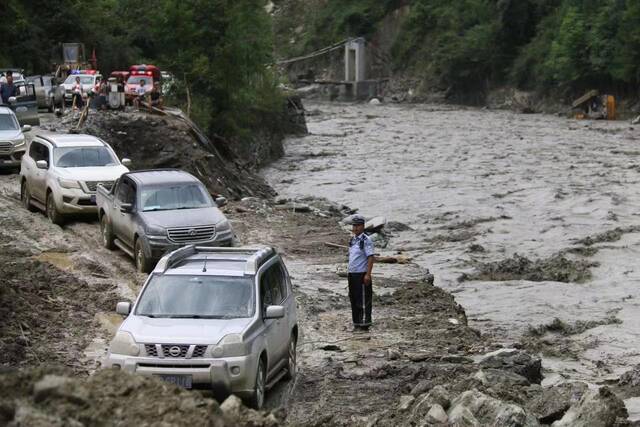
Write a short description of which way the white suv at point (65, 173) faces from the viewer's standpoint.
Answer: facing the viewer and to the right of the viewer

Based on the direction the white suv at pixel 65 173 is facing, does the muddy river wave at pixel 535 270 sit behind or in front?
in front

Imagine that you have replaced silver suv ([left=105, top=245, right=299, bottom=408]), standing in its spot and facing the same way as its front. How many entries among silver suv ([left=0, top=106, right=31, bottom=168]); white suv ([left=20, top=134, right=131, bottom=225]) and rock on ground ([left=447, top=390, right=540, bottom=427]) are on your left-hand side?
1

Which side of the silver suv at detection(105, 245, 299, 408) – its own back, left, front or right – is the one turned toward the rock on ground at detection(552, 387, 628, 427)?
left

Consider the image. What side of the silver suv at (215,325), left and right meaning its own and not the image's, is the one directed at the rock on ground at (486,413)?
left

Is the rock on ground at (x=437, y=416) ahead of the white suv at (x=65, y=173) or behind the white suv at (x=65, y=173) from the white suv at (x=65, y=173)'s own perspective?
ahead

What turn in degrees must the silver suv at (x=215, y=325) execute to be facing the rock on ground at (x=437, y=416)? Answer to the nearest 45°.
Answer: approximately 90° to its left

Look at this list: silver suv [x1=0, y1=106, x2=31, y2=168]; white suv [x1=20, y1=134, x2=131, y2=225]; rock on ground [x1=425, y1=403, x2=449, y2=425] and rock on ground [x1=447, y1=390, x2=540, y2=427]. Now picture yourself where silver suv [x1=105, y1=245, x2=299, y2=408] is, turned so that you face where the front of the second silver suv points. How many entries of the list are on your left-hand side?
2

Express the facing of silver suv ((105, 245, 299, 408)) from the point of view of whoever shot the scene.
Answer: facing the viewer and to the left of the viewer

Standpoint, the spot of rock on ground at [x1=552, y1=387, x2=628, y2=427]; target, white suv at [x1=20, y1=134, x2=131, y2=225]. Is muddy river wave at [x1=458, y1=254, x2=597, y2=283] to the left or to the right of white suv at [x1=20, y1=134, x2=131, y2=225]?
right

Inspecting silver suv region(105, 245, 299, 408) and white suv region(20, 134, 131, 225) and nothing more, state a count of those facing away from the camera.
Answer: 0

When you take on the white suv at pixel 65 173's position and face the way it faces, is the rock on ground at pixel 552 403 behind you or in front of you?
in front
